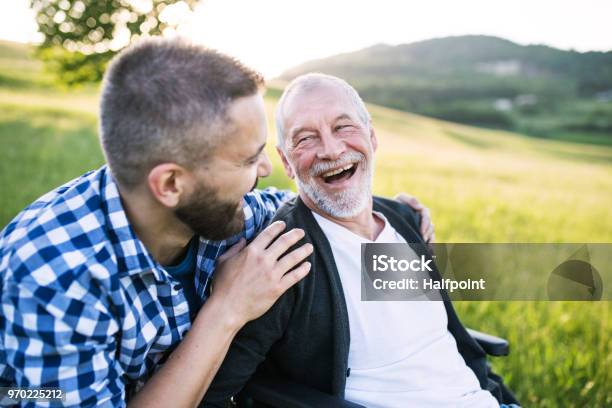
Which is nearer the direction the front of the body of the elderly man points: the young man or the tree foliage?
the young man

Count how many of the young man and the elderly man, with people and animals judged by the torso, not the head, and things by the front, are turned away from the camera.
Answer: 0

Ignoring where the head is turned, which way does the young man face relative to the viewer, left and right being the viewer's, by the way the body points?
facing to the right of the viewer

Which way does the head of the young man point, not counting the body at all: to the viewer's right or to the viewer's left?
to the viewer's right

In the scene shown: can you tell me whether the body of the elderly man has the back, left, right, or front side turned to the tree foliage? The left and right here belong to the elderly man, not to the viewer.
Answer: back
